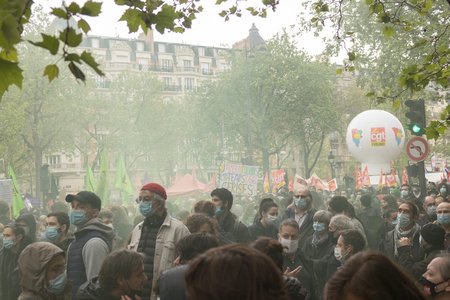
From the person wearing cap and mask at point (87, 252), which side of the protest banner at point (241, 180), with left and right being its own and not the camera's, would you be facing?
front

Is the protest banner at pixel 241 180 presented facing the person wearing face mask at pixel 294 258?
yes

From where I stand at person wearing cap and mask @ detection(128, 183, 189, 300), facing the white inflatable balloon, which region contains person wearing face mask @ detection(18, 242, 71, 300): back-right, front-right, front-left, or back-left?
back-left

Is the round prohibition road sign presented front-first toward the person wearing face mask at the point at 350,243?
yes

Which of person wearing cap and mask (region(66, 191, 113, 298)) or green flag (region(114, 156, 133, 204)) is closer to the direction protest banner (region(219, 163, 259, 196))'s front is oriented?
the person wearing cap and mask

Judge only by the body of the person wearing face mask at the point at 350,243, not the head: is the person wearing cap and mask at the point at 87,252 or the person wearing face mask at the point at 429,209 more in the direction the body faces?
the person wearing cap and mask

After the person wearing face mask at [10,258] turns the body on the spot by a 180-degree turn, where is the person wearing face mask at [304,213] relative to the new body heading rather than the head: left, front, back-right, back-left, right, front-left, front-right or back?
front-right

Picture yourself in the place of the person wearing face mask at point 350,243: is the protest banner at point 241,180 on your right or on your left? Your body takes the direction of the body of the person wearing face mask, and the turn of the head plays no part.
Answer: on your right

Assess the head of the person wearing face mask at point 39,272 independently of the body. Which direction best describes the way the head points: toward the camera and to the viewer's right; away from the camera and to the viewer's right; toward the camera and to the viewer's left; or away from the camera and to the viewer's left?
toward the camera and to the viewer's right
